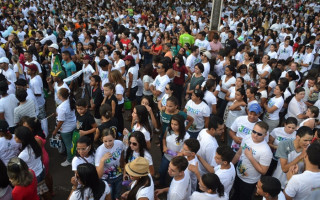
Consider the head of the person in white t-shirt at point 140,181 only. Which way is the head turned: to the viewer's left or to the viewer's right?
to the viewer's left

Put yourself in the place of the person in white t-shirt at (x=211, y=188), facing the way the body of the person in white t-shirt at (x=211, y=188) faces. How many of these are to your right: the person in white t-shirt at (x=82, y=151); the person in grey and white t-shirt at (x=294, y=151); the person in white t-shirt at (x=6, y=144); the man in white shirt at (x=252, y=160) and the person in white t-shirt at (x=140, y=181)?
2

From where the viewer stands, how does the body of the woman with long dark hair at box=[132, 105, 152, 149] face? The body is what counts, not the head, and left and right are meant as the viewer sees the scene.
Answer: facing the viewer and to the left of the viewer

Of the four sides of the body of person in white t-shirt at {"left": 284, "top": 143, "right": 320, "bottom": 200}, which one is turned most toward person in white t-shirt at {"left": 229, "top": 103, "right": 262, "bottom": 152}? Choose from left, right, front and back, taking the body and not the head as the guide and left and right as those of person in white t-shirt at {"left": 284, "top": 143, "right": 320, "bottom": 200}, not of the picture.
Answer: front

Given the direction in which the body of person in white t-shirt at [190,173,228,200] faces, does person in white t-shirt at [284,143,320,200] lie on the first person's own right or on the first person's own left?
on the first person's own right

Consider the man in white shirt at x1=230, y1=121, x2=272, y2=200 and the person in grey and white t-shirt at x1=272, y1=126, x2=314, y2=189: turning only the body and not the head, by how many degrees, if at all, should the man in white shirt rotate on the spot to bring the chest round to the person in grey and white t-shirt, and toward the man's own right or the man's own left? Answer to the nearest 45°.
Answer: approximately 135° to the man's own left

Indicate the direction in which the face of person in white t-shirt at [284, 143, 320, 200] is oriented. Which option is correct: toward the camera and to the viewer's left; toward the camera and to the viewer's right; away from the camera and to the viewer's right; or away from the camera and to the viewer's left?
away from the camera and to the viewer's left

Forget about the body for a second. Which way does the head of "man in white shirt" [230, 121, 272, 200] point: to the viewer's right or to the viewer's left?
to the viewer's left
